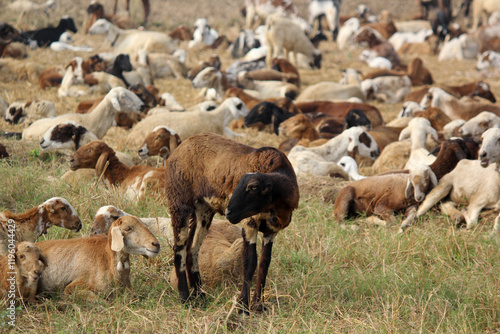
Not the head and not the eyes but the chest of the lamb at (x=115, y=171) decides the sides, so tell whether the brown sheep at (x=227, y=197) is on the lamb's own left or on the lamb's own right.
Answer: on the lamb's own left

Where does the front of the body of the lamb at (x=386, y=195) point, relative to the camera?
to the viewer's right

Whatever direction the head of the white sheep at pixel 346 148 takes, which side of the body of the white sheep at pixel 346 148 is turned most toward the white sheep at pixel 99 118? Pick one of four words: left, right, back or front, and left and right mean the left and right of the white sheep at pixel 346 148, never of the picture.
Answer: back

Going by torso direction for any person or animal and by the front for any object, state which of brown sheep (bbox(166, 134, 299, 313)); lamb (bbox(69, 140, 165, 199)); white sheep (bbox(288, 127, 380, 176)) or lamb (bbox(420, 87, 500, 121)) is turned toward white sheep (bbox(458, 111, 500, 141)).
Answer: white sheep (bbox(288, 127, 380, 176))

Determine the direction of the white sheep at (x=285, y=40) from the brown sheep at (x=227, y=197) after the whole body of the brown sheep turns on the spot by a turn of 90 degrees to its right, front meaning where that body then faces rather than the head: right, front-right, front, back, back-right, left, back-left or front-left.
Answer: back-right

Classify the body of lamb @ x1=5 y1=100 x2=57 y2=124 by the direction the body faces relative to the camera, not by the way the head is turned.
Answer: to the viewer's left
